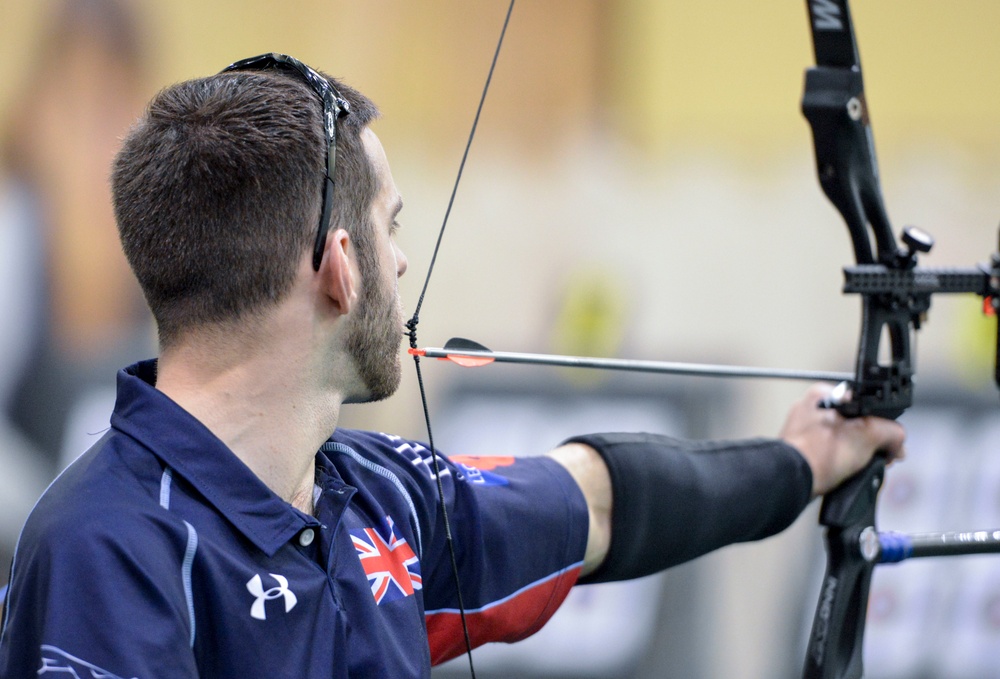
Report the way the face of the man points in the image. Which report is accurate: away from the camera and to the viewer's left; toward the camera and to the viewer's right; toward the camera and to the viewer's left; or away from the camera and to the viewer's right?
away from the camera and to the viewer's right

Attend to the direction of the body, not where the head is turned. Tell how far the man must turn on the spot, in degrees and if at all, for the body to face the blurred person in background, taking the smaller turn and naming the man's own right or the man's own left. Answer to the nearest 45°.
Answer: approximately 180°
